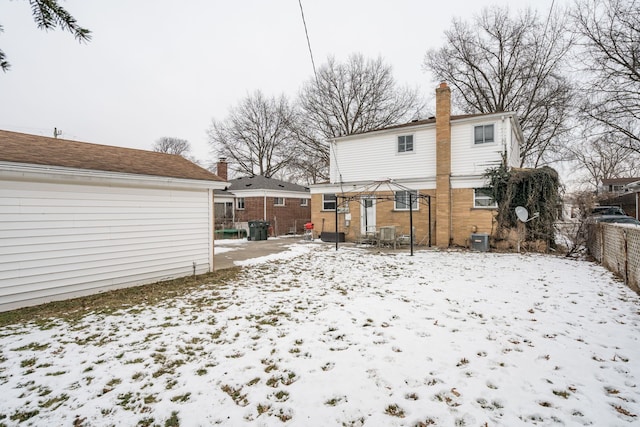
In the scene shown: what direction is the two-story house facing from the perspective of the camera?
away from the camera

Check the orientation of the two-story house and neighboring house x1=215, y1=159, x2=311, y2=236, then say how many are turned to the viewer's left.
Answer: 0

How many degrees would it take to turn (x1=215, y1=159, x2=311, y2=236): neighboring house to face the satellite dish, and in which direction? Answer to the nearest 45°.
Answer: approximately 90° to its right

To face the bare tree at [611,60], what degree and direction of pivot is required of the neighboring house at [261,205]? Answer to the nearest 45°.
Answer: approximately 90° to its right

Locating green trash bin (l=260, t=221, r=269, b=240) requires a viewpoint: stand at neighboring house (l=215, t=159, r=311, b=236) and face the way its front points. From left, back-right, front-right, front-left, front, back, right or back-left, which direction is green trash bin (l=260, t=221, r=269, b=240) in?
back-right

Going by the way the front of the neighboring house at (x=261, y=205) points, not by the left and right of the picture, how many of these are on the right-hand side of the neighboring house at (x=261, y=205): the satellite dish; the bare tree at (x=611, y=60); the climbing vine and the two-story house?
4

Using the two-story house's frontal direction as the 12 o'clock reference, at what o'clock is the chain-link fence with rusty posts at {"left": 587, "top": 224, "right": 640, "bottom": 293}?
The chain-link fence with rusty posts is roughly at 5 o'clock from the two-story house.

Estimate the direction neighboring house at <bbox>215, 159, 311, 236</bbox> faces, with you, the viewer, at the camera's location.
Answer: facing away from the viewer and to the right of the viewer

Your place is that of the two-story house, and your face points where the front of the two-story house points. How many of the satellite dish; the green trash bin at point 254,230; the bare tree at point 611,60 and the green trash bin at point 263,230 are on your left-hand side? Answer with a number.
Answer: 2

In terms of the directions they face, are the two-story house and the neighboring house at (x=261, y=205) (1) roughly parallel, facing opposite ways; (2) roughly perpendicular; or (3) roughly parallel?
roughly parallel

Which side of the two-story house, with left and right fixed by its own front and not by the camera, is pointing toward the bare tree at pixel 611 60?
right

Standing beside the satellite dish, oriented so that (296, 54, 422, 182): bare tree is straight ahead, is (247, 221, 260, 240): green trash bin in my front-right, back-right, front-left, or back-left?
front-left

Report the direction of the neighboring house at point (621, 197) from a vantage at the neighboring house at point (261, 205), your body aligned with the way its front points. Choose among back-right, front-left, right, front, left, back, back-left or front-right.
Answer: front-right

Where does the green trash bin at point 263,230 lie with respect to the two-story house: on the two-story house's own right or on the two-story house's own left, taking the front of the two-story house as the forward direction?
on the two-story house's own left

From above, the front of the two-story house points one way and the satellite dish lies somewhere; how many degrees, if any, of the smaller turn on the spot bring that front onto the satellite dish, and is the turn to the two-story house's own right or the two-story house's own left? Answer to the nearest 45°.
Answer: approximately 135° to the two-story house's own right

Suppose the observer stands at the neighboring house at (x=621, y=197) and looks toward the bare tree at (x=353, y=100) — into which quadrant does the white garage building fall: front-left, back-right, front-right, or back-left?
front-left
